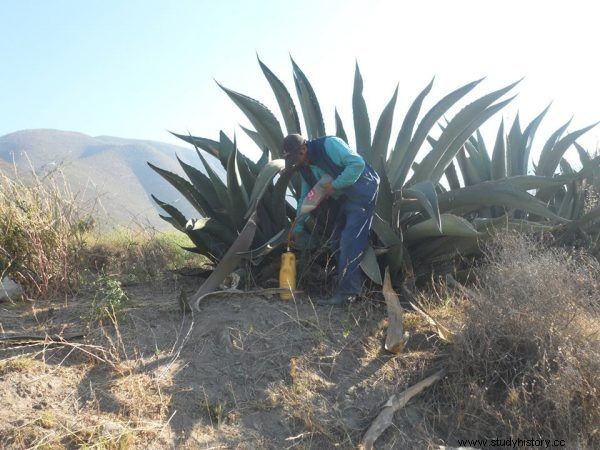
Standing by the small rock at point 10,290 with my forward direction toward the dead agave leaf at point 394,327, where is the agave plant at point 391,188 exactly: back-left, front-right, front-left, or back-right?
front-left

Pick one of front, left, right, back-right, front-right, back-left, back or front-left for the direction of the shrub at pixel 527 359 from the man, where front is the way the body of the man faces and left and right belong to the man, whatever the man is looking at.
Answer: back-left

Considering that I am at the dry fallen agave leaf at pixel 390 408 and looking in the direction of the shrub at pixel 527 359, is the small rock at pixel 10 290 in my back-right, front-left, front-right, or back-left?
back-left

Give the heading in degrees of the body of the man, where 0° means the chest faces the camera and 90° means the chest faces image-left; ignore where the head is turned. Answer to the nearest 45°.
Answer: approximately 90°

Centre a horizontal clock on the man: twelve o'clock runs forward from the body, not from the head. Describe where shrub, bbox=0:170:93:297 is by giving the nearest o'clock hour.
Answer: The shrub is roughly at 12 o'clock from the man.

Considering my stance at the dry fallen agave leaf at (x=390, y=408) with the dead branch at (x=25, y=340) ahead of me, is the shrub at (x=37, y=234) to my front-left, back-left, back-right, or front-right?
front-right

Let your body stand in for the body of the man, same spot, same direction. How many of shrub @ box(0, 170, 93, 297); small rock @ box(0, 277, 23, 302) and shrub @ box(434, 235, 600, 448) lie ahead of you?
2

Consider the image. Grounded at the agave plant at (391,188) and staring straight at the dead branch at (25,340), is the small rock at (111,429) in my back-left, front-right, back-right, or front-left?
front-left

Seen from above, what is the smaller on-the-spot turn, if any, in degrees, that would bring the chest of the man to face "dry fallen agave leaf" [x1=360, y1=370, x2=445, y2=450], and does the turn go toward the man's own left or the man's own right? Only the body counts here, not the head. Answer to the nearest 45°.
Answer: approximately 90° to the man's own left

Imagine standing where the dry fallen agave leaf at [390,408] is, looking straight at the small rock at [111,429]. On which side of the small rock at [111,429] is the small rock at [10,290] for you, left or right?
right

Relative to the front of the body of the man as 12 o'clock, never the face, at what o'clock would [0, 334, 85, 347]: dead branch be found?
The dead branch is roughly at 11 o'clock from the man.

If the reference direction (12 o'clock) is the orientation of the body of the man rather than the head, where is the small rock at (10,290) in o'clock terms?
The small rock is roughly at 12 o'clock from the man.

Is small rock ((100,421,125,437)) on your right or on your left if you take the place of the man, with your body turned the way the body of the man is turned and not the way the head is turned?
on your left
